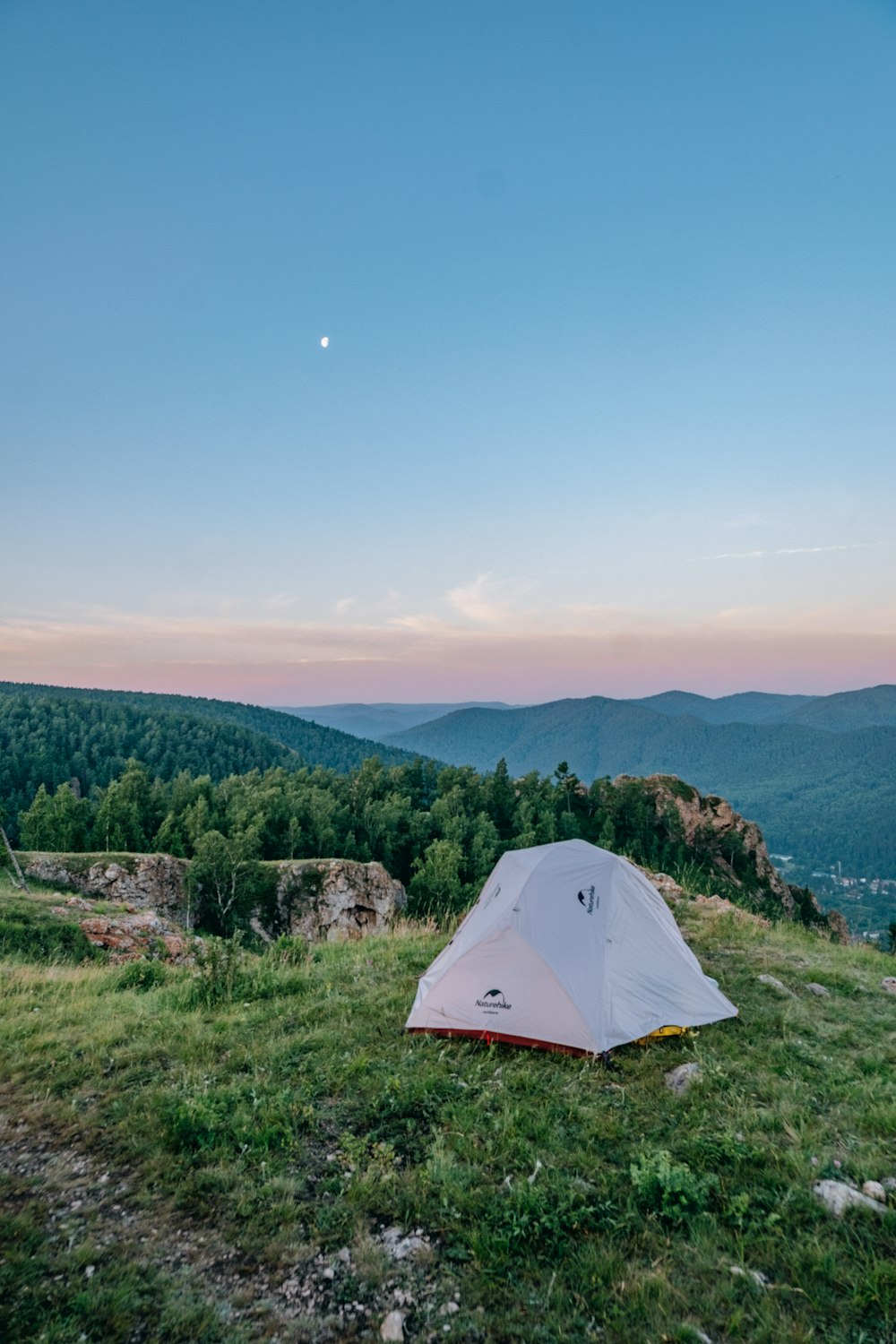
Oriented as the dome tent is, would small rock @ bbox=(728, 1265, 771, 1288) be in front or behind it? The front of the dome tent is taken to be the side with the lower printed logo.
in front

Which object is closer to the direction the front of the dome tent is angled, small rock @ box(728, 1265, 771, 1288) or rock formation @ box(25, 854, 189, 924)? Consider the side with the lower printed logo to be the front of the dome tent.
the small rock

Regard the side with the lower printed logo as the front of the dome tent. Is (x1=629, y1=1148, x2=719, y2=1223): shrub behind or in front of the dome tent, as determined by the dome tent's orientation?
in front

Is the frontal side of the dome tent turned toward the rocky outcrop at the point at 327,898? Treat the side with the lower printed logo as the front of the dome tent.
no

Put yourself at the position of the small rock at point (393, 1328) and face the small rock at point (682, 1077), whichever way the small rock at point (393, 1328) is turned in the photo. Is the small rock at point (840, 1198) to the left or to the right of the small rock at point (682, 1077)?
right

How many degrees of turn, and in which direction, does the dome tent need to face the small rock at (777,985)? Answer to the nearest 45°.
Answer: approximately 90° to its left

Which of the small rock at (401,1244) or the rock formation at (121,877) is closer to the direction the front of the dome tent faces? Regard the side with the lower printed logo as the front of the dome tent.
the small rock
